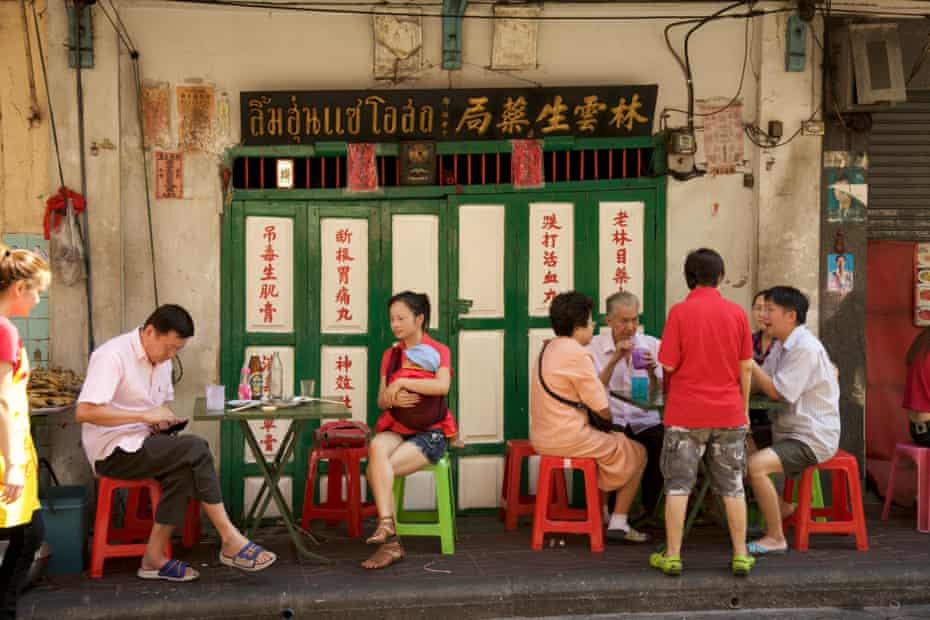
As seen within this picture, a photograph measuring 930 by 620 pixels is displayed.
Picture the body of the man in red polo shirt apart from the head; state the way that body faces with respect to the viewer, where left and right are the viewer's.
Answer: facing away from the viewer

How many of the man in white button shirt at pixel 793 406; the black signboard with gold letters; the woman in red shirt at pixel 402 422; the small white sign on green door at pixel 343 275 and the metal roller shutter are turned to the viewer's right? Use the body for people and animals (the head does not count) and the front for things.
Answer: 0

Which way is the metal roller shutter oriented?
toward the camera

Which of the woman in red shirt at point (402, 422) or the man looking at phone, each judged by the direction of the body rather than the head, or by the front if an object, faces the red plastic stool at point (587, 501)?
the man looking at phone

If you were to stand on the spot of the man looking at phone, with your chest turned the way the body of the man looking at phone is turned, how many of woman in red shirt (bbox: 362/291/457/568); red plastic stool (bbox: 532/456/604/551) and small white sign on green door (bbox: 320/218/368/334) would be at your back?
0

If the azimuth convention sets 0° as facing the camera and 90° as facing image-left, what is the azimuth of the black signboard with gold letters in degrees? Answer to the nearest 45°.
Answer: approximately 0°

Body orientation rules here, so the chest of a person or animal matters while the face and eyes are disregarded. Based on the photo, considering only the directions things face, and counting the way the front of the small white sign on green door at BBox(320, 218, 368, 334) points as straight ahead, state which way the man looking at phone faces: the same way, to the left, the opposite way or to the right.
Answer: to the left

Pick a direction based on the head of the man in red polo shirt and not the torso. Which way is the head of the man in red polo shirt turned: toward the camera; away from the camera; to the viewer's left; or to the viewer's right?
away from the camera

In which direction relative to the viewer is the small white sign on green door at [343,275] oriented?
toward the camera

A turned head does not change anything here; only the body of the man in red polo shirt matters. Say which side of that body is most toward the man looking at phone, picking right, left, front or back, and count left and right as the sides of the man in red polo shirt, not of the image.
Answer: left

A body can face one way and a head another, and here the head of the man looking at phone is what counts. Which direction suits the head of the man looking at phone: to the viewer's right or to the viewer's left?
to the viewer's right

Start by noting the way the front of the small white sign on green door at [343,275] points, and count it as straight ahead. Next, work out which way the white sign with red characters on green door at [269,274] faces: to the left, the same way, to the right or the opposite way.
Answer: the same way

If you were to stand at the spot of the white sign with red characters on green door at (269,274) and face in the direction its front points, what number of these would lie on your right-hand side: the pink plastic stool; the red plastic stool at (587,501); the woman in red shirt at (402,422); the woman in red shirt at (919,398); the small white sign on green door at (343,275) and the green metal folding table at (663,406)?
0
